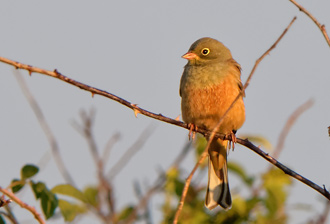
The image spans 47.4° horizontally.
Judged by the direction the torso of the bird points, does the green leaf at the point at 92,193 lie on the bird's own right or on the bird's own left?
on the bird's own right

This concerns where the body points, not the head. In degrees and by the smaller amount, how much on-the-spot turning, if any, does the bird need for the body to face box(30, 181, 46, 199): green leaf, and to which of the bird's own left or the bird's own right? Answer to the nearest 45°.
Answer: approximately 45° to the bird's own right

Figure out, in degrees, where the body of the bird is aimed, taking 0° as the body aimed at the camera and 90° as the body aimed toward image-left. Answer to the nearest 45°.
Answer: approximately 0°
